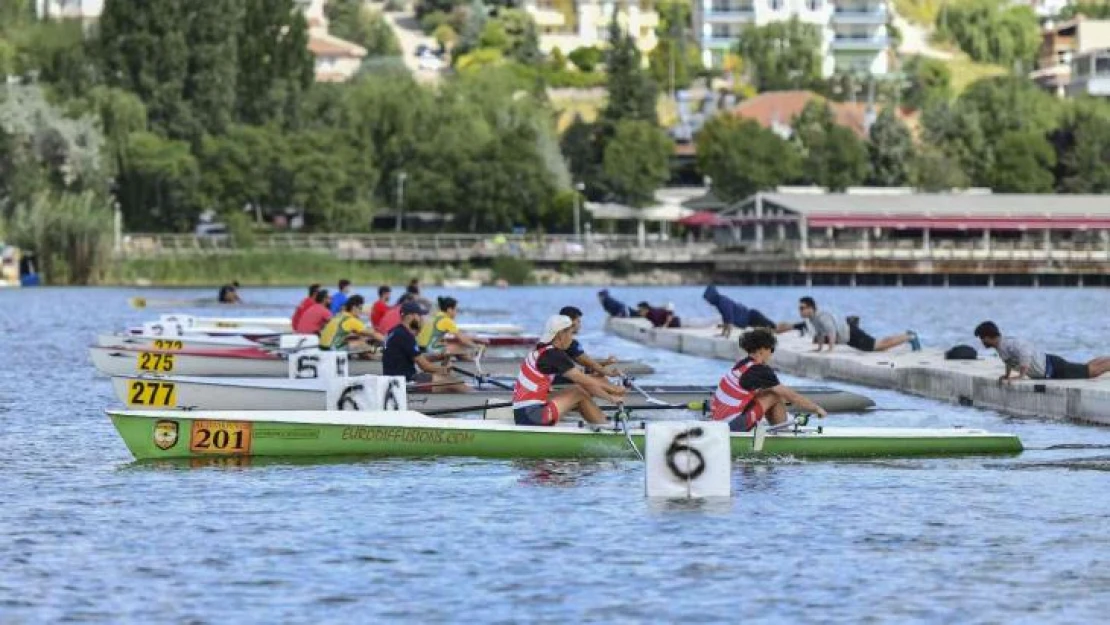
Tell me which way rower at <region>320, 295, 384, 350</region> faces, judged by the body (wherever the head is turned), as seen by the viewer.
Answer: to the viewer's right

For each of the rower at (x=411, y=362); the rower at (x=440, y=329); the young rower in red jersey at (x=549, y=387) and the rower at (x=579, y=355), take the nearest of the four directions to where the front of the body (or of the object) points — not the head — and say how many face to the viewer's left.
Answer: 0

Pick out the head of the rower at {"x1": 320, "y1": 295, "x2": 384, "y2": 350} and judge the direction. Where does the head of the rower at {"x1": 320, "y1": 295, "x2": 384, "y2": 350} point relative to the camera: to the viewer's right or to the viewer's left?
to the viewer's right

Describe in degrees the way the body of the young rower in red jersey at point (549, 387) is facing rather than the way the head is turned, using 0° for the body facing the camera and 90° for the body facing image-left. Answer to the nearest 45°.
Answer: approximately 270°

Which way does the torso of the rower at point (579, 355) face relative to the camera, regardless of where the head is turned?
to the viewer's right

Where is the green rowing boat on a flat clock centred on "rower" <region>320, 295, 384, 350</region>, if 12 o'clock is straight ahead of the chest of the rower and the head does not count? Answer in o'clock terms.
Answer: The green rowing boat is roughly at 3 o'clock from the rower.

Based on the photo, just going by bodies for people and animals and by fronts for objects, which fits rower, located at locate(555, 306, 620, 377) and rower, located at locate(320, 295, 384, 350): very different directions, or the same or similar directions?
same or similar directions

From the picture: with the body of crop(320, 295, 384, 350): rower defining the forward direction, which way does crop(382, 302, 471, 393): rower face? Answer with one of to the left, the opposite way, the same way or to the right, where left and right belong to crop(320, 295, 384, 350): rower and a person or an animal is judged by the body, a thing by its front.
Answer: the same way

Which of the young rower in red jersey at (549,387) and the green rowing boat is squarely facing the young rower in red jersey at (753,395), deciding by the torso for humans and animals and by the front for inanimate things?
the young rower in red jersey at (549,387)

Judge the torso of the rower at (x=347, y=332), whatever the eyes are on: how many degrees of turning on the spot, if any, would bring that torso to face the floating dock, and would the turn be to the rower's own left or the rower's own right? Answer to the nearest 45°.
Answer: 0° — they already face it

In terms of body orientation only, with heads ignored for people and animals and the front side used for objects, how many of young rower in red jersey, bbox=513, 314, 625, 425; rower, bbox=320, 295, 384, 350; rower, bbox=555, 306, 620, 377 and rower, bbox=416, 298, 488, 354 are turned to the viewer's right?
4

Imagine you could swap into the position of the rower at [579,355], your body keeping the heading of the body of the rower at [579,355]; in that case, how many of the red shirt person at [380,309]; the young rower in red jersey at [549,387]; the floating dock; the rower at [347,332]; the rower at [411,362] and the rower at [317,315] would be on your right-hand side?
1

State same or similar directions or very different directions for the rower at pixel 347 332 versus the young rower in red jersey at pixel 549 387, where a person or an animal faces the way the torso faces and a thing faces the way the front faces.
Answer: same or similar directions

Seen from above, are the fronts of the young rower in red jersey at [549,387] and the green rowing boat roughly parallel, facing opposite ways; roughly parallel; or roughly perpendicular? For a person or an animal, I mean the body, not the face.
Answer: roughly parallel, facing opposite ways

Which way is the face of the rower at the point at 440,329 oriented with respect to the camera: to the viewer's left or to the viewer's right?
to the viewer's right

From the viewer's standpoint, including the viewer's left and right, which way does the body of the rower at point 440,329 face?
facing to the right of the viewer

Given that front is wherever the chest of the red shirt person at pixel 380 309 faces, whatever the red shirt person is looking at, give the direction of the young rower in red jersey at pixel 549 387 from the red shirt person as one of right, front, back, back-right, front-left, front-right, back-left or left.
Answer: right

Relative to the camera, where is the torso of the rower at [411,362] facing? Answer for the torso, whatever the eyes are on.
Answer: to the viewer's right

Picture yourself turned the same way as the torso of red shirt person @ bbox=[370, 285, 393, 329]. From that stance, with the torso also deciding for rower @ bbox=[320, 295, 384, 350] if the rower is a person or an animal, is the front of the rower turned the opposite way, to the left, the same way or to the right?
the same way

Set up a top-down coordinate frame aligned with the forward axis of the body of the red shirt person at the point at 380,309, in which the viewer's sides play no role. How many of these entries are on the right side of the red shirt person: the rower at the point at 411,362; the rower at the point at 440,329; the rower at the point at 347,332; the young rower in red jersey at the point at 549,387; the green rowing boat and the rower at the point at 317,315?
5
